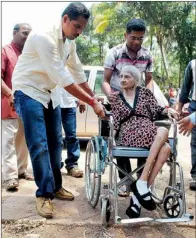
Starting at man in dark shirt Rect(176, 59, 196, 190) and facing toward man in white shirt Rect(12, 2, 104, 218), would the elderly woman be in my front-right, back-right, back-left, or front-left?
front-left

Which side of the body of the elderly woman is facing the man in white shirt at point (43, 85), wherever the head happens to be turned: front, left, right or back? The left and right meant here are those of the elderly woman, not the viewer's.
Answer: right

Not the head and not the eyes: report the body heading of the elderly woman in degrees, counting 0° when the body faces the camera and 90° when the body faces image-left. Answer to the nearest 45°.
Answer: approximately 0°

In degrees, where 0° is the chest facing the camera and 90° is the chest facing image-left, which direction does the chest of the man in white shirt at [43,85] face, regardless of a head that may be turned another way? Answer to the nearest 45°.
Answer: approximately 315°

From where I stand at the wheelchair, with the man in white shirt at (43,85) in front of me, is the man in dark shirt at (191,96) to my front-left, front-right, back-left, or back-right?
back-right

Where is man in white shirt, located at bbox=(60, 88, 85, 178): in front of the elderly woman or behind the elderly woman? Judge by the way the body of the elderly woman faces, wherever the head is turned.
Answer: behind

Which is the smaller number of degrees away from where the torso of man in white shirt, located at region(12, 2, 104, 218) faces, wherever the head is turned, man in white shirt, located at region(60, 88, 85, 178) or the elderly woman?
the elderly woman
